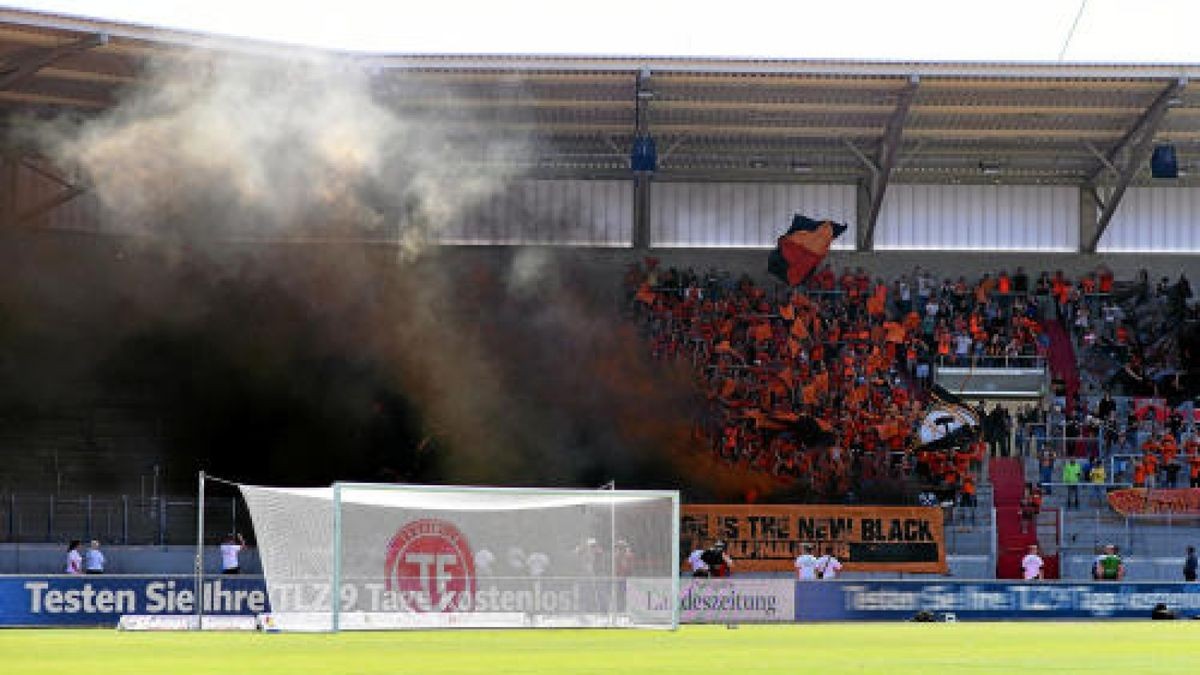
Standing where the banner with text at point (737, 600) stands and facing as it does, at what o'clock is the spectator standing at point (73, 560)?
The spectator standing is roughly at 3 o'clock from the banner with text.

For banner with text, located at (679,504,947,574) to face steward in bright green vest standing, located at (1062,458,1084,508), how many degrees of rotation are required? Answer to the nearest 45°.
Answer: approximately 135° to its left

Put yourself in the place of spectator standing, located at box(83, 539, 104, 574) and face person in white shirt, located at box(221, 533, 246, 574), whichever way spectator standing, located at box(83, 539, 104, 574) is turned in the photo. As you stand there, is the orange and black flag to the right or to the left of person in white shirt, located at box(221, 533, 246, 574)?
left

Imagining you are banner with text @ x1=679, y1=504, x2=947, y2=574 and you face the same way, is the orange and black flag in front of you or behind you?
behind

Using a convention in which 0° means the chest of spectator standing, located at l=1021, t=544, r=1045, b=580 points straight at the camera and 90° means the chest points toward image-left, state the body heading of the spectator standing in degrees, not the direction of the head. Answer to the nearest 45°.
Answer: approximately 0°

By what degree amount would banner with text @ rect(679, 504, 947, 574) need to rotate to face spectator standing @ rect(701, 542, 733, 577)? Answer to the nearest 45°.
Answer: approximately 45° to its right

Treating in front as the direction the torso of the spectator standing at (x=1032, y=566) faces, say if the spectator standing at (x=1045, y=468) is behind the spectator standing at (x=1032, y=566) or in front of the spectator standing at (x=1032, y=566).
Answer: behind

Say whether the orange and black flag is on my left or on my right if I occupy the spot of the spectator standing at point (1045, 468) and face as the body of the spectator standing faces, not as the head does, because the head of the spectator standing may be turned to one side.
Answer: on my right

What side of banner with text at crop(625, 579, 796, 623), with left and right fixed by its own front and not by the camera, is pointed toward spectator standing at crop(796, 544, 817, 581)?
left

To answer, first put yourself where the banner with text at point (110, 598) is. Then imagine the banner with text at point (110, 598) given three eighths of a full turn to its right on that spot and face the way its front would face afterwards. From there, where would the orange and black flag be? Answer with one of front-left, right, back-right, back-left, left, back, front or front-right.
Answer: right

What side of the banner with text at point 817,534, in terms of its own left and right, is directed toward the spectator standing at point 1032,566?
left

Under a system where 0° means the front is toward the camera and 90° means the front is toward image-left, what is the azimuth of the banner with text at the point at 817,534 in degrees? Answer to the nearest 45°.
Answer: approximately 0°
